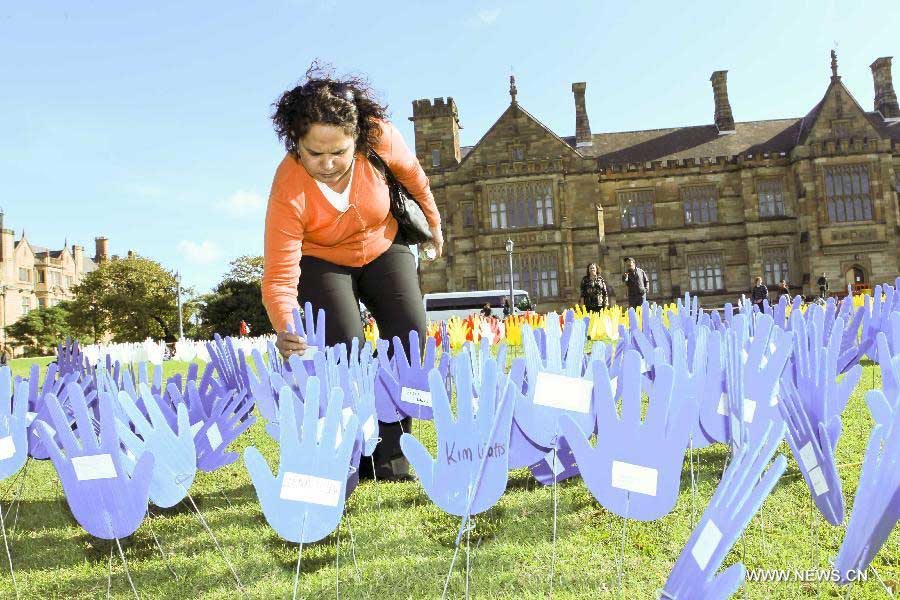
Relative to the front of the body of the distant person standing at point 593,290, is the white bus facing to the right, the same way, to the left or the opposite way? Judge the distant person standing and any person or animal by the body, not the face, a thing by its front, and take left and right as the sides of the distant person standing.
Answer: to the left

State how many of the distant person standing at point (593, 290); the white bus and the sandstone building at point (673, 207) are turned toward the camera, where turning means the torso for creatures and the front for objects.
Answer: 2

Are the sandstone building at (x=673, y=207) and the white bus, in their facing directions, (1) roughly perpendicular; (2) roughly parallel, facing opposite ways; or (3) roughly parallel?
roughly perpendicular

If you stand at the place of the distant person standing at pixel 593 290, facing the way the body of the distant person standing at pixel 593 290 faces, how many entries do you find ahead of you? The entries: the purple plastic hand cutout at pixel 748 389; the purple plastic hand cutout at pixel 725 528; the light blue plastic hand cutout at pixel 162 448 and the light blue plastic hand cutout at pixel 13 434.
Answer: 4

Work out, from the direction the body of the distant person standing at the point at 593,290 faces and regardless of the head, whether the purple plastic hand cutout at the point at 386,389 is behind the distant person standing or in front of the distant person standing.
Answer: in front

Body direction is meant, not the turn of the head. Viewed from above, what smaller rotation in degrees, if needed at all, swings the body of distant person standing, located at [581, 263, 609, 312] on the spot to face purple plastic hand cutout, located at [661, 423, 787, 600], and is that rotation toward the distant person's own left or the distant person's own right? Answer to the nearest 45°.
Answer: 0° — they already face it

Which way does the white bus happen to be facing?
to the viewer's right

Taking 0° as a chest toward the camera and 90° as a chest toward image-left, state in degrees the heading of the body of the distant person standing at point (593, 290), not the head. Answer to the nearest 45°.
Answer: approximately 0°

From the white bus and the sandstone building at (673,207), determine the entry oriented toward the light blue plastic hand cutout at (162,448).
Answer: the sandstone building

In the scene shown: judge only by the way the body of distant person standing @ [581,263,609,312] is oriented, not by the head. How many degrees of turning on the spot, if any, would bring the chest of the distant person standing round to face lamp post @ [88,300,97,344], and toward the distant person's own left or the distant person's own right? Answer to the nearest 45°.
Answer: approximately 135° to the distant person's own right

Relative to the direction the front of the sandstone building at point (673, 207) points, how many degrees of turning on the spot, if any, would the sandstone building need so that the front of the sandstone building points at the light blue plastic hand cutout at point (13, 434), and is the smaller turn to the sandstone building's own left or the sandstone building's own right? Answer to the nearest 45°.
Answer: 0° — it already faces it

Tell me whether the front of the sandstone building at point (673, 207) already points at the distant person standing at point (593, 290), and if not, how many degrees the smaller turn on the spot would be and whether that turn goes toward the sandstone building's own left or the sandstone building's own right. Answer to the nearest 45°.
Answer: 0° — it already faces them

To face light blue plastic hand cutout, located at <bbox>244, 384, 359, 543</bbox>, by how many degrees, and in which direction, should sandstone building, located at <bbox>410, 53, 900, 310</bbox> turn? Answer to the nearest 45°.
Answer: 0° — it already faces it

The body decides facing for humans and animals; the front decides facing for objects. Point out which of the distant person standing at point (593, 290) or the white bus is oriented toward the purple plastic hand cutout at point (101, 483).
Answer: the distant person standing
